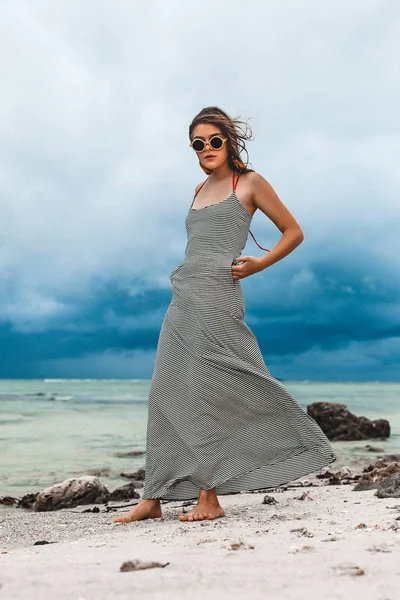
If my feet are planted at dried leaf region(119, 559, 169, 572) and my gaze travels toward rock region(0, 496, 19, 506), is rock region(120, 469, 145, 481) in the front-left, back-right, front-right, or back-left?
front-right

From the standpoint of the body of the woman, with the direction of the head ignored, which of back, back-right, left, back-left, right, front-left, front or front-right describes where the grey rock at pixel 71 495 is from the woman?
right

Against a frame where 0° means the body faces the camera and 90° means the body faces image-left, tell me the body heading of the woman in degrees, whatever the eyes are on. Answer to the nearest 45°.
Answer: approximately 45°

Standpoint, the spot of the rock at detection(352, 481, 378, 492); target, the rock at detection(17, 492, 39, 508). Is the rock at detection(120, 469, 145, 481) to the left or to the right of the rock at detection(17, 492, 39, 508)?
right

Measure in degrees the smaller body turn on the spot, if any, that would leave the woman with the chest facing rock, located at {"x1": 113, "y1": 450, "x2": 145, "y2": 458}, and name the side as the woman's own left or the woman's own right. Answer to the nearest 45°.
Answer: approximately 135° to the woman's own right

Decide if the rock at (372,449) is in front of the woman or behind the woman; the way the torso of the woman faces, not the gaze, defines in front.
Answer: behind

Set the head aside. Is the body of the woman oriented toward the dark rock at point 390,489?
no

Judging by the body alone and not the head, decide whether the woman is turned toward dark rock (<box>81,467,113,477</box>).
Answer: no

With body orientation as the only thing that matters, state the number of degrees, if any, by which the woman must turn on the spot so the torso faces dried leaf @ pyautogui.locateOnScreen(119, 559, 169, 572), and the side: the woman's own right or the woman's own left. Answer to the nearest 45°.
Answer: approximately 45° to the woman's own left

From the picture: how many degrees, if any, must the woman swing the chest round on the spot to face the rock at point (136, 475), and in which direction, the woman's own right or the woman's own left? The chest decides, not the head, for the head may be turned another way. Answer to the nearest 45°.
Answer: approximately 135° to the woman's own right

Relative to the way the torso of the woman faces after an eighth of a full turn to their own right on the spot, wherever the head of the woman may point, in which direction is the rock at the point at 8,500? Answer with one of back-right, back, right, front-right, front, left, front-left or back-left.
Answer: front-right

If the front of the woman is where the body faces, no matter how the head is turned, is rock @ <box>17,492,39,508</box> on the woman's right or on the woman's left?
on the woman's right
